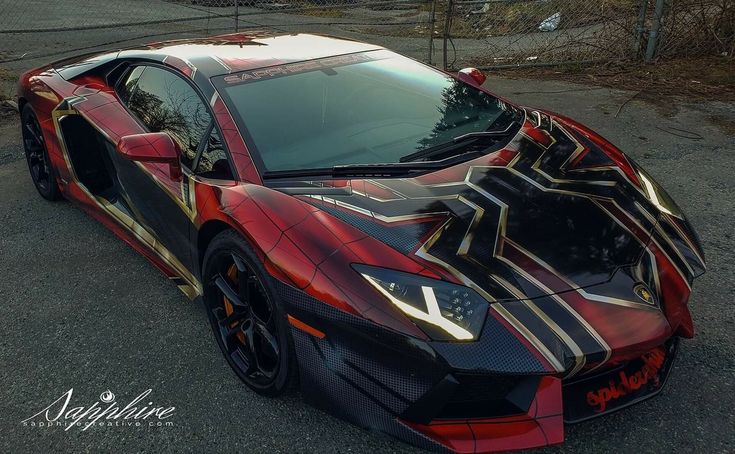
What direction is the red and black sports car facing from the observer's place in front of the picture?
facing the viewer and to the right of the viewer
